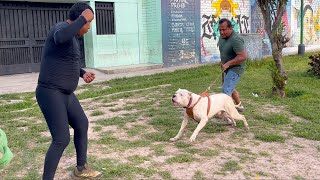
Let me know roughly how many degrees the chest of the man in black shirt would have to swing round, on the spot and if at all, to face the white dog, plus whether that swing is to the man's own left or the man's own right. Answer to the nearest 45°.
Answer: approximately 45° to the man's own left

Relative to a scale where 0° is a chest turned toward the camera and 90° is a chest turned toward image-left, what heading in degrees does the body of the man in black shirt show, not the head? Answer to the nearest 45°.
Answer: approximately 270°

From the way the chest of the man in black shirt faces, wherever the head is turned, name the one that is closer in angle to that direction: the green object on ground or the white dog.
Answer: the white dog

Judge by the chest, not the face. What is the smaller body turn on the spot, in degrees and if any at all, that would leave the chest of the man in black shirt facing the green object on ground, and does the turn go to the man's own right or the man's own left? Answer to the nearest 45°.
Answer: approximately 135° to the man's own right
